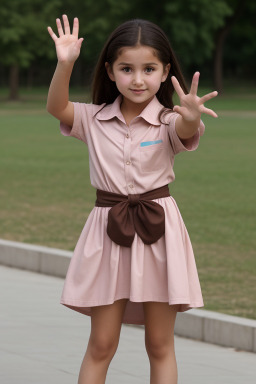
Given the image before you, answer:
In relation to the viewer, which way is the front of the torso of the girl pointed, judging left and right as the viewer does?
facing the viewer

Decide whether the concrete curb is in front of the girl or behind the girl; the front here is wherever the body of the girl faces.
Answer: behind
